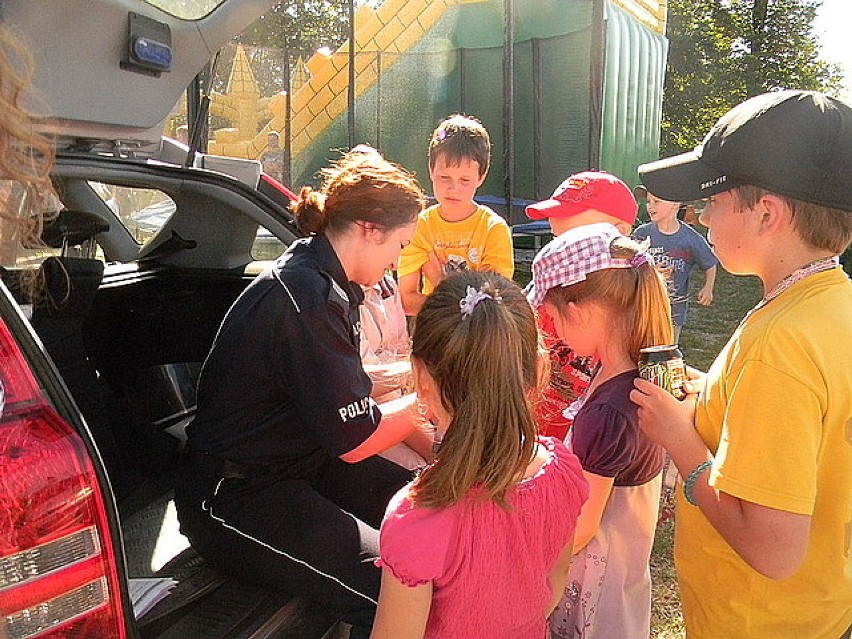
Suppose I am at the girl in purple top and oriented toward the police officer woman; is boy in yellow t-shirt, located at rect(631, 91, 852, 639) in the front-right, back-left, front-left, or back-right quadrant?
back-left

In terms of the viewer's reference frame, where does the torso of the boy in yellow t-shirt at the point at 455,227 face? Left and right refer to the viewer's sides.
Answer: facing the viewer

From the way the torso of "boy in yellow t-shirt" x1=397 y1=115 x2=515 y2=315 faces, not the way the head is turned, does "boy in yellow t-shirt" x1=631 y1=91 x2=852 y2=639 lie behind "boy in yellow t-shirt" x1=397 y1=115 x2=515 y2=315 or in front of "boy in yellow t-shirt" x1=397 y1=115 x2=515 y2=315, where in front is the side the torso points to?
in front

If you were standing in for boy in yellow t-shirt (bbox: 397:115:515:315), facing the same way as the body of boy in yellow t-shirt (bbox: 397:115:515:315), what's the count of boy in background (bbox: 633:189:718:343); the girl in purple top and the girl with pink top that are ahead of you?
2

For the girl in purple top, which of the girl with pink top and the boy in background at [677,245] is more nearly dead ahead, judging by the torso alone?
the girl with pink top

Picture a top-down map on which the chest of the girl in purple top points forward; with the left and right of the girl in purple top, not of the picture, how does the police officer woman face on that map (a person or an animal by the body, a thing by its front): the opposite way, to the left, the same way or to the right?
the opposite way

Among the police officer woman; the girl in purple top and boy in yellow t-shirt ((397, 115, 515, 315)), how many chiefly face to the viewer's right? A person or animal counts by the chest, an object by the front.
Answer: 1

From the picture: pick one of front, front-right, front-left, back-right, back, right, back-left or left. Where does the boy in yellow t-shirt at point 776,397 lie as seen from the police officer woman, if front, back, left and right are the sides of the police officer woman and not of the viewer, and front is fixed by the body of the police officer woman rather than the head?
front-right

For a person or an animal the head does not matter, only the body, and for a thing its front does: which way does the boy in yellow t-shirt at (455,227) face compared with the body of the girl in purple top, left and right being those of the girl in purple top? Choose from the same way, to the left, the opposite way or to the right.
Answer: to the left

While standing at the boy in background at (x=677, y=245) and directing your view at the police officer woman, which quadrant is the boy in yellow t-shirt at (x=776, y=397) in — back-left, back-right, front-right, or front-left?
front-left

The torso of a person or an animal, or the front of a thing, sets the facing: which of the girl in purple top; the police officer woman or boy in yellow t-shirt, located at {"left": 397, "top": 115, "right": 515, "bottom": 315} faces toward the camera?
the boy in yellow t-shirt

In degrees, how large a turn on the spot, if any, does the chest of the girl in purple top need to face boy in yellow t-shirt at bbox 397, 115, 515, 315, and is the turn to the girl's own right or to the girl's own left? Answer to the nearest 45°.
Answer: approximately 45° to the girl's own right

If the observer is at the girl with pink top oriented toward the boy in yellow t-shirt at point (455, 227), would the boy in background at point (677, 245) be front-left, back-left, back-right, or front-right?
front-right

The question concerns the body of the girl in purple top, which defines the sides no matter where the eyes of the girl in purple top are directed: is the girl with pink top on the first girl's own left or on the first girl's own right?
on the first girl's own left

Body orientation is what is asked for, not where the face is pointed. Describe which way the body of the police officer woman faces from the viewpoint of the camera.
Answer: to the viewer's right

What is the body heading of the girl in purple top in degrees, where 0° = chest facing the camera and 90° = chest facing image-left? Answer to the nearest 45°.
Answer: approximately 90°

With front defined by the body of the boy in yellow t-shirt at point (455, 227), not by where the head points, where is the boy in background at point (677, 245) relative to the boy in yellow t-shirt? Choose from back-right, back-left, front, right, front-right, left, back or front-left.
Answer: back-left
